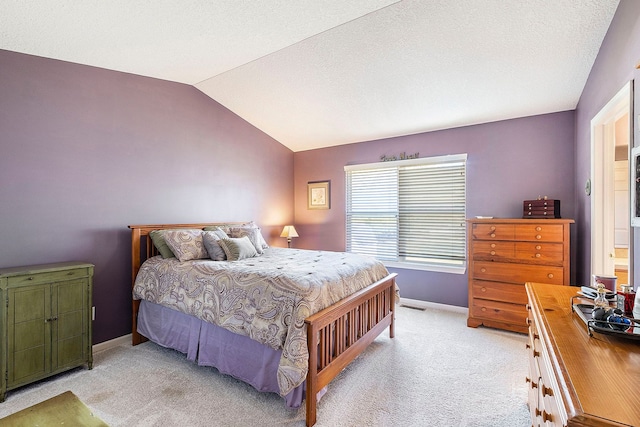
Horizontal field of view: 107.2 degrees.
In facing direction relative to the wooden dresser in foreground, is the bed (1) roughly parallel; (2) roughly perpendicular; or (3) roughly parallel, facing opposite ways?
roughly parallel, facing opposite ways

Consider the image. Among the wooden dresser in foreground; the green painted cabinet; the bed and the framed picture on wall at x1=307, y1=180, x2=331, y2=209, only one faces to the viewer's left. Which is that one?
the wooden dresser in foreground

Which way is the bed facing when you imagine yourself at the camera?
facing the viewer and to the right of the viewer

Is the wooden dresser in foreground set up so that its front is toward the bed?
yes

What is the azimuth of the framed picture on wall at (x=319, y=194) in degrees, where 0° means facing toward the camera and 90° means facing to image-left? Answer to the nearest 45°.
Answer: approximately 0°

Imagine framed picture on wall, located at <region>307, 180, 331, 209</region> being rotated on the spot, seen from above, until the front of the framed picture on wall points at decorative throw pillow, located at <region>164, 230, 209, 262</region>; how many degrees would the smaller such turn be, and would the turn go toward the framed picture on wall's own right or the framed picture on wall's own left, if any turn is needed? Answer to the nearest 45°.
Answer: approximately 45° to the framed picture on wall's own right

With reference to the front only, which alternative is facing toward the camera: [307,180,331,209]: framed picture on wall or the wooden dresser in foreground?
the framed picture on wall

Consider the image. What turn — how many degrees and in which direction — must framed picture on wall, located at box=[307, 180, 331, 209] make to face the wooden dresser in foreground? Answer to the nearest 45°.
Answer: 0° — it already faces it

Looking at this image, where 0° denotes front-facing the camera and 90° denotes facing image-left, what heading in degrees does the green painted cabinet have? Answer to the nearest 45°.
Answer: approximately 315°

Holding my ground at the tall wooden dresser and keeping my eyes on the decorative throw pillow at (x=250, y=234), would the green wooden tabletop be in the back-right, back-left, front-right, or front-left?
front-left

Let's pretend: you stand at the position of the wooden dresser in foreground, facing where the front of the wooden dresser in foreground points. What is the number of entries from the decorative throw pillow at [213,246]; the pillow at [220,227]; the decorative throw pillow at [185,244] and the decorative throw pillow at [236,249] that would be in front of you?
4

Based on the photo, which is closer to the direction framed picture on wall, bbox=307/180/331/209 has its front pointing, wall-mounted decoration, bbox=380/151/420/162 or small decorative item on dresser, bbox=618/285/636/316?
the small decorative item on dresser

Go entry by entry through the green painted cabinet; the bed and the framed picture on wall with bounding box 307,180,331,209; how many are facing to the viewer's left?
0

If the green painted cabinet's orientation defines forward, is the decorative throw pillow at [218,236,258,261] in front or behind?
in front

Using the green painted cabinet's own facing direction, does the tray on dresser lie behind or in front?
in front

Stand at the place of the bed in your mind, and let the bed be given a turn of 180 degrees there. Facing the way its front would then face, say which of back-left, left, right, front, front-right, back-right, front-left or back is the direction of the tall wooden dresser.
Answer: back-right

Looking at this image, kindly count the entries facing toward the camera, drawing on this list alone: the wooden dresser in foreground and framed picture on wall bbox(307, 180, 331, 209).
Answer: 1

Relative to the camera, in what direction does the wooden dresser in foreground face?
facing to the left of the viewer

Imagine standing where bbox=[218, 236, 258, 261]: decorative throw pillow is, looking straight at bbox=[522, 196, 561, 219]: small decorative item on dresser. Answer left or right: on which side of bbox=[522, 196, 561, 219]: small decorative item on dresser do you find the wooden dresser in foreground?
right

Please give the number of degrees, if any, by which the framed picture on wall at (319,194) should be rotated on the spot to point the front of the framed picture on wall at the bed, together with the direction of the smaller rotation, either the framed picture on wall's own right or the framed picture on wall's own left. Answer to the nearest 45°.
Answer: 0° — it already faces it

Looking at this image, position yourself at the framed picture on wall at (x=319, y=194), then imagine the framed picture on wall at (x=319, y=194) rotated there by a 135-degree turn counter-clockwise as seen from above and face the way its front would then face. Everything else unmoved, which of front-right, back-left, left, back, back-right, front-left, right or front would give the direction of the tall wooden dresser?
right
